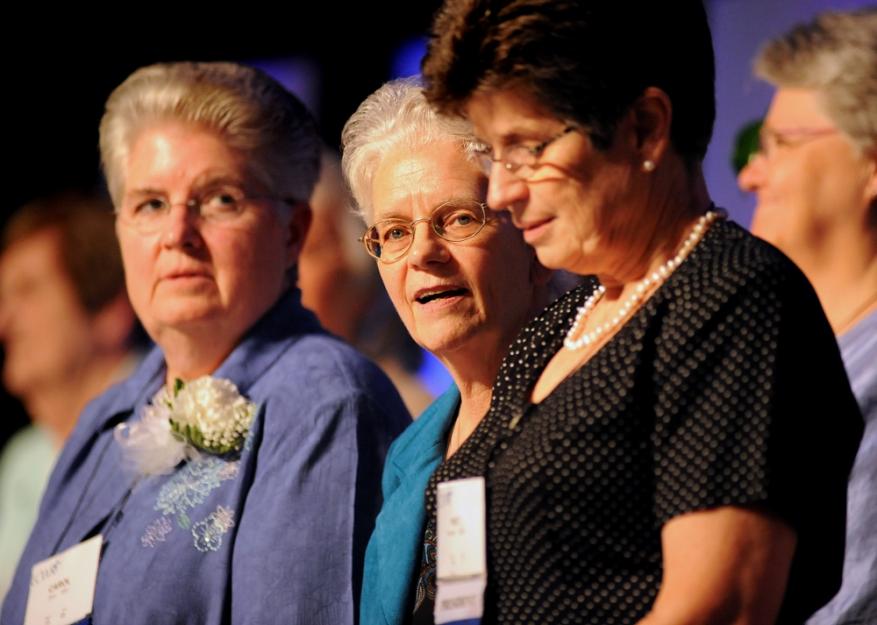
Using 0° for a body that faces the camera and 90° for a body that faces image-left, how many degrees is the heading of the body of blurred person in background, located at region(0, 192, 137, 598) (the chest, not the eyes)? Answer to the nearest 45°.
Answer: approximately 45°

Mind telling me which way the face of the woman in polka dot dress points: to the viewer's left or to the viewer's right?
to the viewer's left

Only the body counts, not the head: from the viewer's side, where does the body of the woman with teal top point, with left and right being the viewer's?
facing the viewer and to the left of the viewer

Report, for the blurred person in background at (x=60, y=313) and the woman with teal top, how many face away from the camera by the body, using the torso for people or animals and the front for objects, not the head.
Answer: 0

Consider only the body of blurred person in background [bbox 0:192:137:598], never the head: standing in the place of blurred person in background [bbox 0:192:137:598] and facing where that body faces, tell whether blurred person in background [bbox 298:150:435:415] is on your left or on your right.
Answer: on your left

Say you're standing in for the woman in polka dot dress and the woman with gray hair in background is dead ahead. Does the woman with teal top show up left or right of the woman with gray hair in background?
left

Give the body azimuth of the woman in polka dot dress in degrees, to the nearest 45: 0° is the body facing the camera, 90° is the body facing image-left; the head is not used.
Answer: approximately 45°

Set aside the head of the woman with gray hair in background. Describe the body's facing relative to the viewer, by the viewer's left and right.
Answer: facing to the left of the viewer

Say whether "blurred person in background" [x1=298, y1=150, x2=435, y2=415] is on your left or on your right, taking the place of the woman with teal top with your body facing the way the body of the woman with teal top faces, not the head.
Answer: on your right

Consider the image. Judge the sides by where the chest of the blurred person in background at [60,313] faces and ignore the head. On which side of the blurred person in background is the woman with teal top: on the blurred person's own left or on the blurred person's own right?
on the blurred person's own left

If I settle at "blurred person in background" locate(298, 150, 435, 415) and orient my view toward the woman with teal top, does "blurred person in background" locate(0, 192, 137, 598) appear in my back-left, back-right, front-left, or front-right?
back-right
